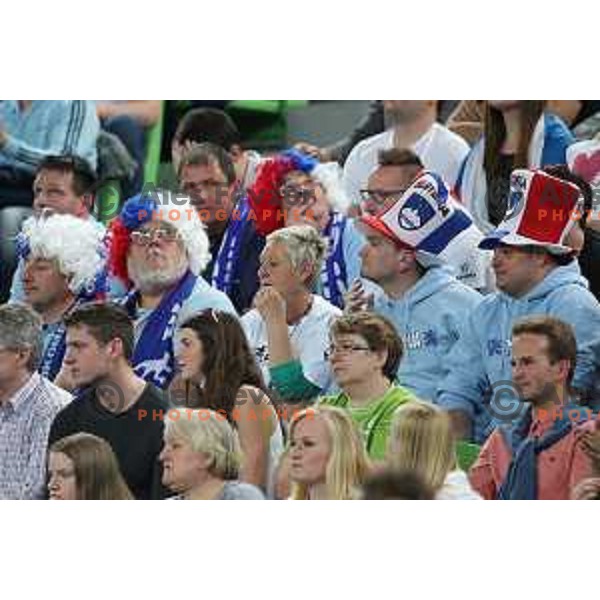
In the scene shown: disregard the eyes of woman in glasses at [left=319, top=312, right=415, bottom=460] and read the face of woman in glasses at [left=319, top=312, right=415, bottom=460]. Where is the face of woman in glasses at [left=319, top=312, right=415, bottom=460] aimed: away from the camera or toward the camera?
toward the camera

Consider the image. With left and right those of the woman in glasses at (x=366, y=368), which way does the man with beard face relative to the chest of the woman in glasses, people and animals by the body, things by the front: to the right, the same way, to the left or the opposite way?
the same way

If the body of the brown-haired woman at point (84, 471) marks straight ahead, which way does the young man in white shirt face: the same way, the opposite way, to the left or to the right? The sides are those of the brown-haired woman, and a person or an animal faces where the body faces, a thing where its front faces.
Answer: the same way

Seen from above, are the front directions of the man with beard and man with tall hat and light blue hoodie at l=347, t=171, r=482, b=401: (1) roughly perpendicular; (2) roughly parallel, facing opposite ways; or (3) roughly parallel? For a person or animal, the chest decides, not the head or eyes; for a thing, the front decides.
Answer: roughly parallel

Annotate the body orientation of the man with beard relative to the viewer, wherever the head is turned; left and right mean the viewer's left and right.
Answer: facing the viewer and to the left of the viewer

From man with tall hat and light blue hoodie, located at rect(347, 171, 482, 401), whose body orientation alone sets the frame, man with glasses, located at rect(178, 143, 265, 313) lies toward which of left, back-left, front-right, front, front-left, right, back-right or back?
front-right

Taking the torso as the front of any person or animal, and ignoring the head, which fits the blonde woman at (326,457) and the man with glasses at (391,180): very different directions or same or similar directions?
same or similar directions

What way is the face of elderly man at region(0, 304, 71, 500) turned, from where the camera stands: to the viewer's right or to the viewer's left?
to the viewer's left

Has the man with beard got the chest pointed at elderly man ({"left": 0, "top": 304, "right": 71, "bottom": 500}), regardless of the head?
no

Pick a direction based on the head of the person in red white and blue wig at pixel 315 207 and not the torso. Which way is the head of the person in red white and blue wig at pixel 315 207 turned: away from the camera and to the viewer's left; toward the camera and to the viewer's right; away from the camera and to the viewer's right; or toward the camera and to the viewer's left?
toward the camera and to the viewer's left

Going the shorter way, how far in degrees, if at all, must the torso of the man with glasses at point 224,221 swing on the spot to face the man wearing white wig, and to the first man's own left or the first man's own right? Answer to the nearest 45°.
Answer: approximately 45° to the first man's own right

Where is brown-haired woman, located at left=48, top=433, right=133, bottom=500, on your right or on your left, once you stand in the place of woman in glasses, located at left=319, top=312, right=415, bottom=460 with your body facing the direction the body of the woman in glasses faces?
on your right

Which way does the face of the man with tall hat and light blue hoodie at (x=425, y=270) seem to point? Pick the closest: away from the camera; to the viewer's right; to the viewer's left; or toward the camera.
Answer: to the viewer's left

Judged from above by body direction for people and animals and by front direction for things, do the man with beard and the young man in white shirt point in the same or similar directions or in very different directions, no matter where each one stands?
same or similar directions
